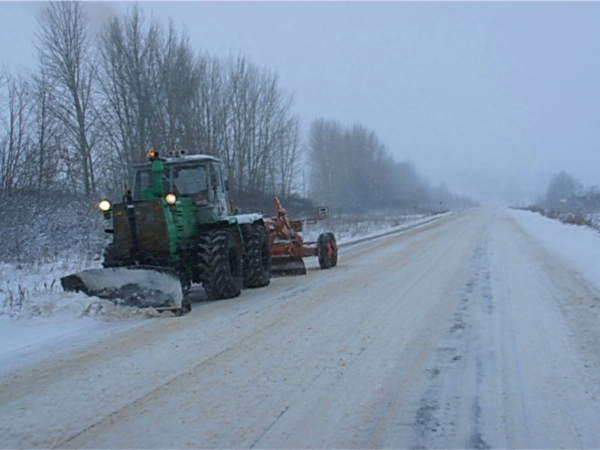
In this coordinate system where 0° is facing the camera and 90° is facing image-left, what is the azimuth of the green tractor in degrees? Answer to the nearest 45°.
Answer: approximately 45°

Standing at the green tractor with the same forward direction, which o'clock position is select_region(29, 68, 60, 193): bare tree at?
The bare tree is roughly at 4 o'clock from the green tractor.

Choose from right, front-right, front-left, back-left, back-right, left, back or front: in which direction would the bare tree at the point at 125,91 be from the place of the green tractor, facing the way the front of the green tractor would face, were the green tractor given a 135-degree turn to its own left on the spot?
left
